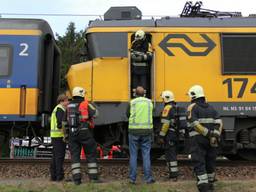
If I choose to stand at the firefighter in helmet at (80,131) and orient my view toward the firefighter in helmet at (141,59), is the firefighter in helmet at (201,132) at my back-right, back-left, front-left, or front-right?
front-right

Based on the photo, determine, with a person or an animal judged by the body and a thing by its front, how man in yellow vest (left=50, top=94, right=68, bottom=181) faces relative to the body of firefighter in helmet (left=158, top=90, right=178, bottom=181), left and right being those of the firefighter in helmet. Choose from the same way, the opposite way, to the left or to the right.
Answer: the opposite way

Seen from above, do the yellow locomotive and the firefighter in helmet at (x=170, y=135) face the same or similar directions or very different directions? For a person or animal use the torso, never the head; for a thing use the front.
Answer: same or similar directions

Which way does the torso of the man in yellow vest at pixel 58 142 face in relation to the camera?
to the viewer's right

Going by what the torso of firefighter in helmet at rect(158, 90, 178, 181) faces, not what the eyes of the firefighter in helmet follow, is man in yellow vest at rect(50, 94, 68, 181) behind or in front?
in front

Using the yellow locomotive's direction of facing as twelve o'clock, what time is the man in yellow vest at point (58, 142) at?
The man in yellow vest is roughly at 11 o'clock from the yellow locomotive.

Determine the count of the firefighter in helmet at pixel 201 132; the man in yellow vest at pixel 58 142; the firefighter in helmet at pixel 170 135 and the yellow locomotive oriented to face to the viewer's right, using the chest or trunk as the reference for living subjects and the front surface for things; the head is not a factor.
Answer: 1

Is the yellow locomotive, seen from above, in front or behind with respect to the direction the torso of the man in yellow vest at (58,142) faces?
in front

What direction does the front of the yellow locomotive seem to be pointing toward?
to the viewer's left

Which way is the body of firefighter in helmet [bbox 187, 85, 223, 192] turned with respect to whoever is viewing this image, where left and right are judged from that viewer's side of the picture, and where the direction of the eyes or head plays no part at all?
facing away from the viewer and to the left of the viewer

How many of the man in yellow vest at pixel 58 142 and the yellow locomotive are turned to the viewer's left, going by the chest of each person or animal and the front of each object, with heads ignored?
1

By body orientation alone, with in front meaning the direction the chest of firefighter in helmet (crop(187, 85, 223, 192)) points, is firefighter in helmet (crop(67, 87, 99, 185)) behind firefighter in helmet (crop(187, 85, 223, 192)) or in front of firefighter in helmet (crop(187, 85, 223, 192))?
in front

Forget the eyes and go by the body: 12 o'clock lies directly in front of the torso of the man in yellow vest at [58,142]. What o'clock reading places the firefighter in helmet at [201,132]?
The firefighter in helmet is roughly at 1 o'clock from the man in yellow vest.

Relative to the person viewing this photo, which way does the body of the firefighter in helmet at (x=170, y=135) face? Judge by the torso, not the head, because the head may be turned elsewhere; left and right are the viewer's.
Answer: facing to the left of the viewer

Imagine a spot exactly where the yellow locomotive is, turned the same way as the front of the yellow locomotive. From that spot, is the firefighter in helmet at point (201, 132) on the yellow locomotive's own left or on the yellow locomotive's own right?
on the yellow locomotive's own left
